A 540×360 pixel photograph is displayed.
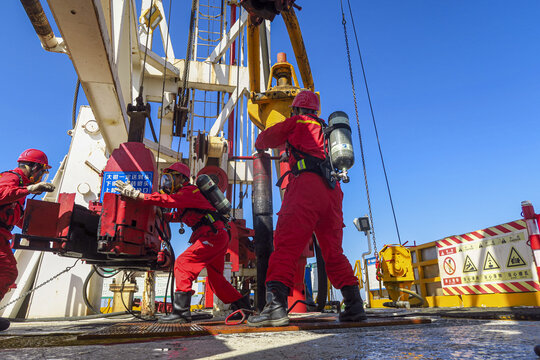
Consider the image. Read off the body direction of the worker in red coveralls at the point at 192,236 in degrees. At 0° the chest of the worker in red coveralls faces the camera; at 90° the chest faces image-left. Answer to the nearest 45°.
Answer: approximately 90°

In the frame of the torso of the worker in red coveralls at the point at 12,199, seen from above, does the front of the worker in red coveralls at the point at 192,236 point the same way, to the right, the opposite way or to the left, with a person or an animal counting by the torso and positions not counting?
the opposite way

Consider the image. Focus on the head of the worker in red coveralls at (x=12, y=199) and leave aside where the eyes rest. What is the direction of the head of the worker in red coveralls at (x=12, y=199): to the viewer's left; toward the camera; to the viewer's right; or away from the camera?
to the viewer's right

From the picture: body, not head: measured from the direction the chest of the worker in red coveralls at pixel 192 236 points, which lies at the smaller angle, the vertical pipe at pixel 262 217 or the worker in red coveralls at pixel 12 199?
the worker in red coveralls

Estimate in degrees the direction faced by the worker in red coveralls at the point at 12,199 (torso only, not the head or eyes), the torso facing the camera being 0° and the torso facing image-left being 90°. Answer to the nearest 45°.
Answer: approximately 270°

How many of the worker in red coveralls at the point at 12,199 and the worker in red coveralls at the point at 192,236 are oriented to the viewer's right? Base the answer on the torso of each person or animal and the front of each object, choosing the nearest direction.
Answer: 1

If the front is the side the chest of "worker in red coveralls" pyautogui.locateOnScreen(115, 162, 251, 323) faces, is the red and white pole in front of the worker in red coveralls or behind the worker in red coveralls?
behind

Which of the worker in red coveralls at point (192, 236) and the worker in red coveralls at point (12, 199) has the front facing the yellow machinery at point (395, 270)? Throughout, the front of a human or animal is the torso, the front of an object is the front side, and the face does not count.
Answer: the worker in red coveralls at point (12, 199)

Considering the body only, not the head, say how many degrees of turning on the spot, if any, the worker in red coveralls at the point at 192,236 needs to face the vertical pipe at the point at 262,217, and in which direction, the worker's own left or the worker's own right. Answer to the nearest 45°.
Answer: approximately 135° to the worker's own right

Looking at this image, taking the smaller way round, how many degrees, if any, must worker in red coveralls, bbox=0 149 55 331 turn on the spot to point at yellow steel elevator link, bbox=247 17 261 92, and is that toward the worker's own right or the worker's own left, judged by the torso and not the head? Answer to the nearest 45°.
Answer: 0° — they already face it
